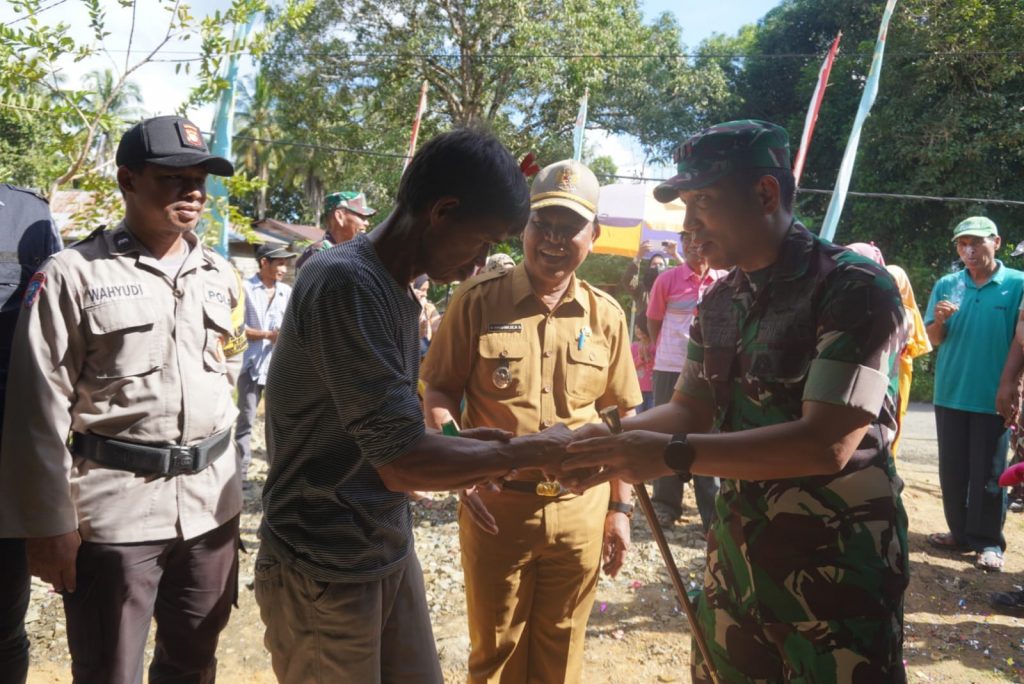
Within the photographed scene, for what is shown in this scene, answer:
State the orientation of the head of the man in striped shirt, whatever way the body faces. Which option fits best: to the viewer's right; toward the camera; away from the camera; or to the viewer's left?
to the viewer's right

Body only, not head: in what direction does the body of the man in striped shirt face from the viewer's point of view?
to the viewer's right

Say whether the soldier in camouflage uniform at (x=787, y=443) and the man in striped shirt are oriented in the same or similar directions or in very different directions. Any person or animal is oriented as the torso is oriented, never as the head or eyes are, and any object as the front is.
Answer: very different directions

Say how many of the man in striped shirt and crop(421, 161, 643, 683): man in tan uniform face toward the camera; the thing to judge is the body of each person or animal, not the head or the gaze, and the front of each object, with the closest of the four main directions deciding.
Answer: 1

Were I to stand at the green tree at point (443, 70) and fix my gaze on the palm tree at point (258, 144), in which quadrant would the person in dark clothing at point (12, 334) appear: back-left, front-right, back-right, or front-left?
back-left

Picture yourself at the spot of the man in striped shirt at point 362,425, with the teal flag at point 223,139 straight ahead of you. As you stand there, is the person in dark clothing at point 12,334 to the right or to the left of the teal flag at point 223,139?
left

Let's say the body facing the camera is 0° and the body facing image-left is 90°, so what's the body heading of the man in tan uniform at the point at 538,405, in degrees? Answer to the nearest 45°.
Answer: approximately 0°

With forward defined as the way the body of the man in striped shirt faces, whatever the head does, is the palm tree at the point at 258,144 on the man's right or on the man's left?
on the man's left

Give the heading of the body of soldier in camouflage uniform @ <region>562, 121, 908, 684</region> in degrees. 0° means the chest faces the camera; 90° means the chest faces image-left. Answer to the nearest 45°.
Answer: approximately 45°

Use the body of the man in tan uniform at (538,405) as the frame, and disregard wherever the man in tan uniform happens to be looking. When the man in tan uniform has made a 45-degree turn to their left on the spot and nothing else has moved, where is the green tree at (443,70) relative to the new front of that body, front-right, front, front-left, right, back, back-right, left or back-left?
back-left
